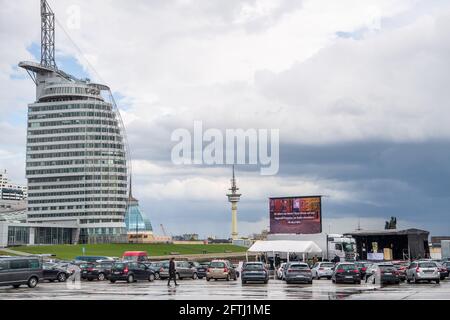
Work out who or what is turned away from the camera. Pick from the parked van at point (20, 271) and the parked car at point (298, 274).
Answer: the parked car at point (298, 274)

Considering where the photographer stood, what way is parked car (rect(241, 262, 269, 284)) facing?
facing away from the viewer

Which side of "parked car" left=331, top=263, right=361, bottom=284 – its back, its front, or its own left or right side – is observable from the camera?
back

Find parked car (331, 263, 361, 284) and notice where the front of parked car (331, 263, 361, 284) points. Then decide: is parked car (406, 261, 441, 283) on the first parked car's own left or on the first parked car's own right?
on the first parked car's own right

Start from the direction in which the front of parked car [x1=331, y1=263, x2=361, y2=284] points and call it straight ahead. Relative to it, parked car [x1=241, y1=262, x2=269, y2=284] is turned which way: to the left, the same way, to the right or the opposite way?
the same way

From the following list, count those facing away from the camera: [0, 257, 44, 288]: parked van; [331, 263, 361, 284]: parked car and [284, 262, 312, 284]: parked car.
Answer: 2

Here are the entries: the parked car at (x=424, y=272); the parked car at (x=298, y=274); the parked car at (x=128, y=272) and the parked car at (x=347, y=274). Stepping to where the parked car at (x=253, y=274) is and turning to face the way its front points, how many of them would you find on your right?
3

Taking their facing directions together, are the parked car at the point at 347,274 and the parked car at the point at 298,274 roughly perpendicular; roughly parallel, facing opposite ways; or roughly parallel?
roughly parallel

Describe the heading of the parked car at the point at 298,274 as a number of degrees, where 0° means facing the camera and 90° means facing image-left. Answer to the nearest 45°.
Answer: approximately 180°

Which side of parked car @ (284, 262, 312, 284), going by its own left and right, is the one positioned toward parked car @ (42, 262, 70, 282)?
left

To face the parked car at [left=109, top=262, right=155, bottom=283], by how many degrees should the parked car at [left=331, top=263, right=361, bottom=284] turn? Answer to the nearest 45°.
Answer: approximately 90° to its left
